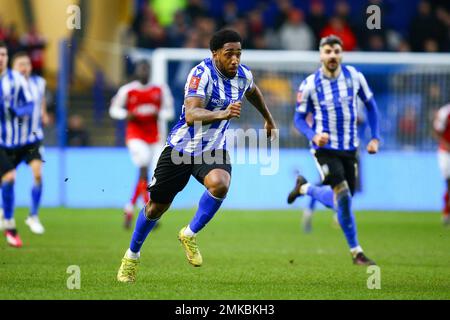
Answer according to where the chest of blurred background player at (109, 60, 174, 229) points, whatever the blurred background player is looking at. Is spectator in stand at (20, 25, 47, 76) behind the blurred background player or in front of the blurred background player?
behind

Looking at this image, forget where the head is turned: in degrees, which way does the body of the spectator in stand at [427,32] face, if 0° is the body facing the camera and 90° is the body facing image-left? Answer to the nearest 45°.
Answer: approximately 0°

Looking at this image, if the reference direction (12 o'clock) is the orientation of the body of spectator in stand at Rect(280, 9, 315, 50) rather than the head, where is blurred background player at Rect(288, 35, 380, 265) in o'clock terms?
The blurred background player is roughly at 12 o'clock from the spectator in stand.

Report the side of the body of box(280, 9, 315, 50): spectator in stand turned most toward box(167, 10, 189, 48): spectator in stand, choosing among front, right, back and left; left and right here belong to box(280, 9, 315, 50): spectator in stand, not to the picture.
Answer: right

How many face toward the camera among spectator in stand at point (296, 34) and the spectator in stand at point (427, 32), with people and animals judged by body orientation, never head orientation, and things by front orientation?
2

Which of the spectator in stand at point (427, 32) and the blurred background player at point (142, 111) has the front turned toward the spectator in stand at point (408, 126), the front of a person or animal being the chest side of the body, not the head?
the spectator in stand at point (427, 32)

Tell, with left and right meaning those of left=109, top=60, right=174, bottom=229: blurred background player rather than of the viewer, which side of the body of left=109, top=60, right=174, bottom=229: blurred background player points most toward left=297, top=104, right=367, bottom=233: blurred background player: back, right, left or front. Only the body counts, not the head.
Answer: left

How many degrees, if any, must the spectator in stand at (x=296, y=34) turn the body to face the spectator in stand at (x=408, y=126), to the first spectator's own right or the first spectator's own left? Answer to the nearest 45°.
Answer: approximately 45° to the first spectator's own left
